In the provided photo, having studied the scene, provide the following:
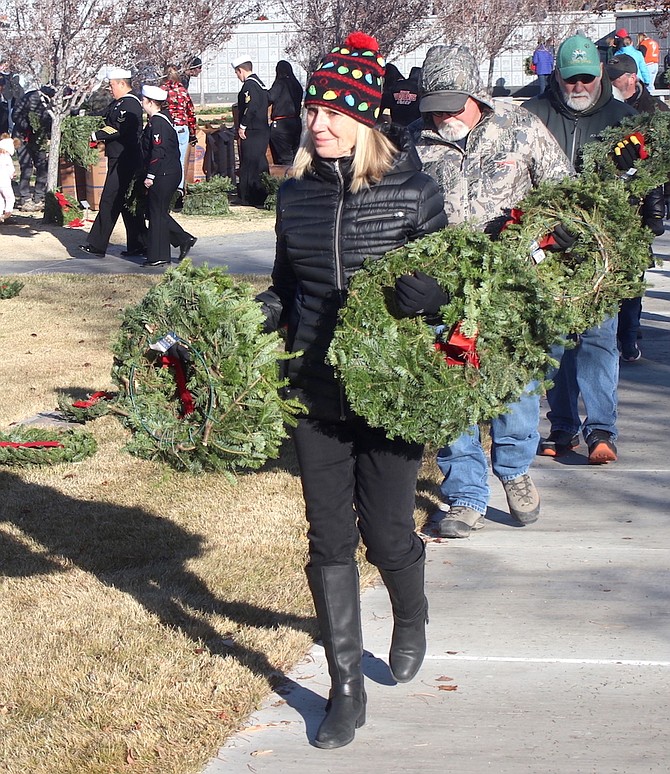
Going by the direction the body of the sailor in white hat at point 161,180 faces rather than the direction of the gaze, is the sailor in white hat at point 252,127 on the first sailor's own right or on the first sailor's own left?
on the first sailor's own right

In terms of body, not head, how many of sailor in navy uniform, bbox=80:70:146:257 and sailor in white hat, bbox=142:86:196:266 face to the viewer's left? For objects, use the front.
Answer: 2

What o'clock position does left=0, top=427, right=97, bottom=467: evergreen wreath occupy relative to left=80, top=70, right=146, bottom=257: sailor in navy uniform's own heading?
The evergreen wreath is roughly at 9 o'clock from the sailor in navy uniform.

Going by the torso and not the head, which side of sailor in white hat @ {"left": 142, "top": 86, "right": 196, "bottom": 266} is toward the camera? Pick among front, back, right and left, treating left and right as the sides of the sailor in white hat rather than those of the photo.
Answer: left

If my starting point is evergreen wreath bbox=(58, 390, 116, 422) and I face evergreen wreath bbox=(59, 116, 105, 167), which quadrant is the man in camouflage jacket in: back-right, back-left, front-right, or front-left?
back-right

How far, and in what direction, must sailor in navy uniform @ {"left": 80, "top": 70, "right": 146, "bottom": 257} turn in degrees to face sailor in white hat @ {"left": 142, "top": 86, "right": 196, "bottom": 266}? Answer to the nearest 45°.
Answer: approximately 135° to its left

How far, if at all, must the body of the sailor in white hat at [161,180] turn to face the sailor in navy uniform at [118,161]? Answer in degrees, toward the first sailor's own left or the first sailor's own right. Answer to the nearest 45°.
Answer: approximately 45° to the first sailor's own right

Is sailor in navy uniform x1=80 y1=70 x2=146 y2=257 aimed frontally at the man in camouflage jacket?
no

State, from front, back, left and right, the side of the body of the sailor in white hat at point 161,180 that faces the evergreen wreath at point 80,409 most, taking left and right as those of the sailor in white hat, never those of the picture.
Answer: left

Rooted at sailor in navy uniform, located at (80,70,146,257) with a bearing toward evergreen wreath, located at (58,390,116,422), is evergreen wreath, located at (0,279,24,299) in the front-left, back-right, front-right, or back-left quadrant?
front-right

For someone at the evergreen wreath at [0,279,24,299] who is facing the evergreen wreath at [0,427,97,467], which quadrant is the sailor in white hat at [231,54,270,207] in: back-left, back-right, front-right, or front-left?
back-left

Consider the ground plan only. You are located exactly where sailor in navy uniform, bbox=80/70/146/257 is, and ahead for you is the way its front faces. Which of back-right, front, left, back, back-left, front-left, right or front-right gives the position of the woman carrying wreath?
left

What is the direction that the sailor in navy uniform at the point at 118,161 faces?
to the viewer's left

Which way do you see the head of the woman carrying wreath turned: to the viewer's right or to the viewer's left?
to the viewer's left
